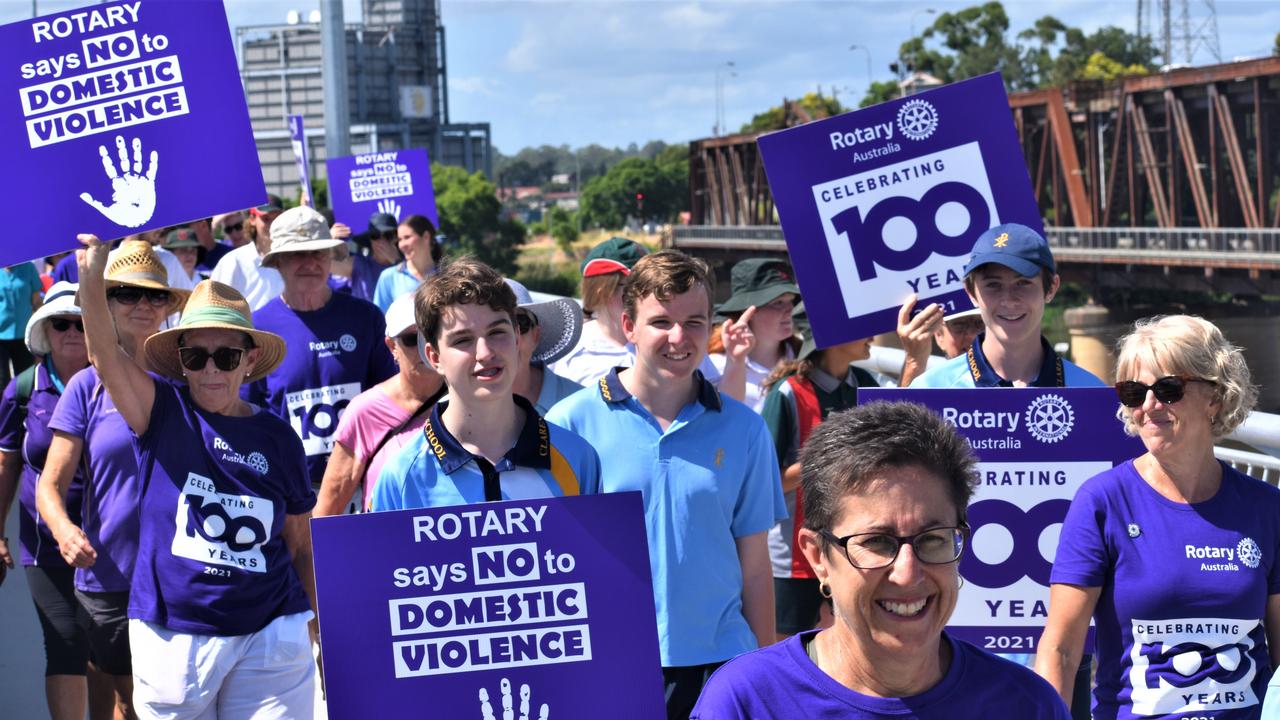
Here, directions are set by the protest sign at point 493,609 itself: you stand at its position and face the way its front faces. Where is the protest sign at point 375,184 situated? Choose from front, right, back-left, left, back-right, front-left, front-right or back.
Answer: back

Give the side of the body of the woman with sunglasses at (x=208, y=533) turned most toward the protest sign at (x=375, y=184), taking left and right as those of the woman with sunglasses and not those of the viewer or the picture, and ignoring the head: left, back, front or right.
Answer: back

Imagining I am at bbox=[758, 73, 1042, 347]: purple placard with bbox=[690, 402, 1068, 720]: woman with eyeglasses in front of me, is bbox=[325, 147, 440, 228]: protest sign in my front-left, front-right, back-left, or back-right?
back-right

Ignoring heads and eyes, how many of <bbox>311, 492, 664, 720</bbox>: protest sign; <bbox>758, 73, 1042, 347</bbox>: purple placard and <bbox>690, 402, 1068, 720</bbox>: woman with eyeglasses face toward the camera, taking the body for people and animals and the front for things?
3

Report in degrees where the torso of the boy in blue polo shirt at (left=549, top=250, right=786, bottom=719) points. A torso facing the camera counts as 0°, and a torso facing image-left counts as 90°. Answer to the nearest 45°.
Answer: approximately 0°

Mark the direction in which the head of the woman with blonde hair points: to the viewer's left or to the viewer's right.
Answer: to the viewer's left

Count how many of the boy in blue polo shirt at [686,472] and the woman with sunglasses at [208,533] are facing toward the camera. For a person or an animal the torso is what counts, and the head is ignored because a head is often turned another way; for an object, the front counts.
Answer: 2

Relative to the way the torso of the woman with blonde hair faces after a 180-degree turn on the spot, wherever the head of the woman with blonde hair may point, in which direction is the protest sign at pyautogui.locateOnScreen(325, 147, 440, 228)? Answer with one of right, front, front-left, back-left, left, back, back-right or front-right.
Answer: front-left

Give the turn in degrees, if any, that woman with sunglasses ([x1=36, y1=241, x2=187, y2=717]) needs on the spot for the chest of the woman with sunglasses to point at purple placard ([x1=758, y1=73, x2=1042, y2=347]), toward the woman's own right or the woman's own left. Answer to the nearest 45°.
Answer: approximately 45° to the woman's own left

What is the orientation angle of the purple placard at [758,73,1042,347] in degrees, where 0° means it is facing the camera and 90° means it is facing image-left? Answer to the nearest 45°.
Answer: approximately 0°

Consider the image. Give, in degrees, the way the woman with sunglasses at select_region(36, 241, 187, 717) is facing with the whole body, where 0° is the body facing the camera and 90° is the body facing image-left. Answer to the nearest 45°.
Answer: approximately 315°

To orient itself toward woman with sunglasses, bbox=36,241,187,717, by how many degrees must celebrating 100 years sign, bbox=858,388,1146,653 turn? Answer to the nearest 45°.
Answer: approximately 90° to its right
